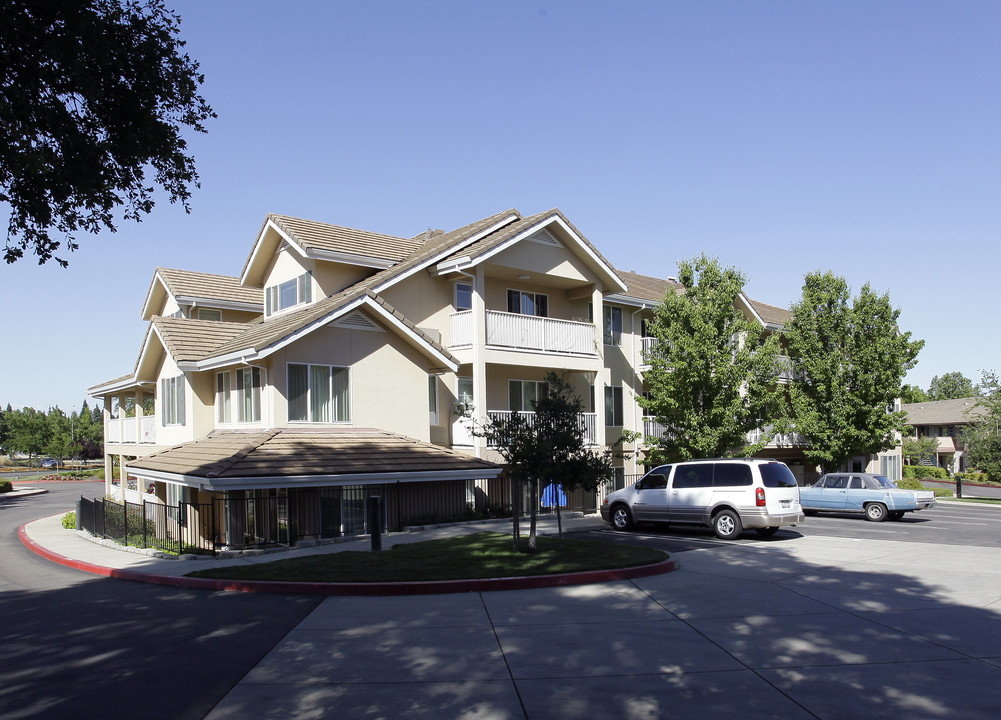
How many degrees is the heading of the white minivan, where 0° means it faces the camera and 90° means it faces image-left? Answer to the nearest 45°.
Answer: approximately 135°

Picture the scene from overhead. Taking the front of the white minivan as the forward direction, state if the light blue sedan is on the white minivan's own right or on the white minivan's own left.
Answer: on the white minivan's own right

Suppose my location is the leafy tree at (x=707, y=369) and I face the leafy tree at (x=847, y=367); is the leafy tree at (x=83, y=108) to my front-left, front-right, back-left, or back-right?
back-right

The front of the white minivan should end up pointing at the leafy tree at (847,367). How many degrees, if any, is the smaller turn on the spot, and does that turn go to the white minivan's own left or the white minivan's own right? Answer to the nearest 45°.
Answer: approximately 45° to the white minivan's own right

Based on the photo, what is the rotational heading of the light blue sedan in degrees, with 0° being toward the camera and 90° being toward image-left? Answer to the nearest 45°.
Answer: approximately 135°

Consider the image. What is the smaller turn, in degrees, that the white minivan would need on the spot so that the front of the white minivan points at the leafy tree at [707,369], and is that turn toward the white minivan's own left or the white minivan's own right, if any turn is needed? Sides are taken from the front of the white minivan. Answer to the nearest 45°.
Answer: approximately 45° to the white minivan's own right
